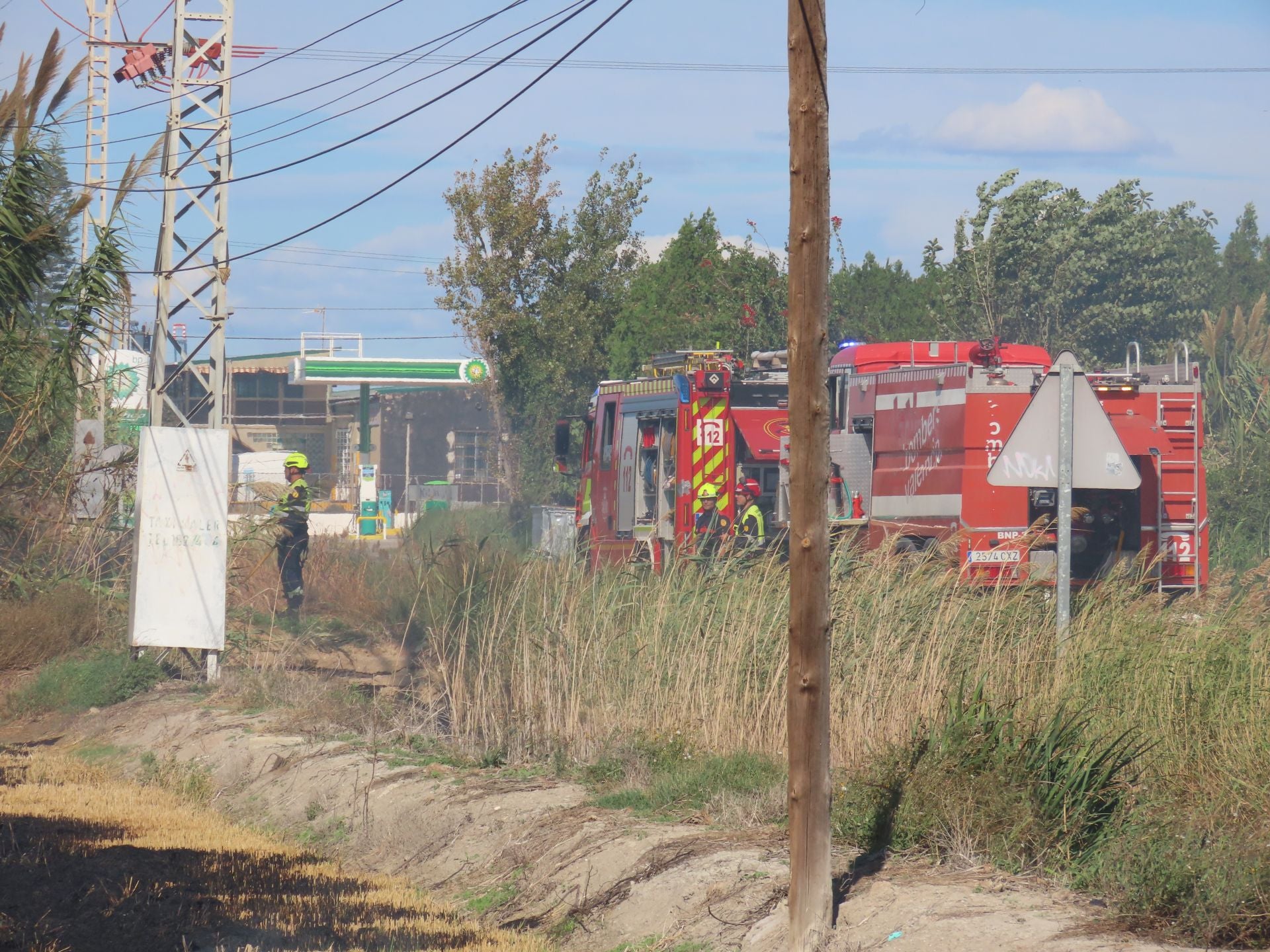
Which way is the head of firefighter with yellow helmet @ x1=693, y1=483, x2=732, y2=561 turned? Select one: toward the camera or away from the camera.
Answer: toward the camera

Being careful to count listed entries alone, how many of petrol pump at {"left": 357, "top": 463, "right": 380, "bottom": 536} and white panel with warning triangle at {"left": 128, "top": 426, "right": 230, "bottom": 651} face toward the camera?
2

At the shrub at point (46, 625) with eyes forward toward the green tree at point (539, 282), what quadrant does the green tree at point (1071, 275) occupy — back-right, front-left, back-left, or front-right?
front-right

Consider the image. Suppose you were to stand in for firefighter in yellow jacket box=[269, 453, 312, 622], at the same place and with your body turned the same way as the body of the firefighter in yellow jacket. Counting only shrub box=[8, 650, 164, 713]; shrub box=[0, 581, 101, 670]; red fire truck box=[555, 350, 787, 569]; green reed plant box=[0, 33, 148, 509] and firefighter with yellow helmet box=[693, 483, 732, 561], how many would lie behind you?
2

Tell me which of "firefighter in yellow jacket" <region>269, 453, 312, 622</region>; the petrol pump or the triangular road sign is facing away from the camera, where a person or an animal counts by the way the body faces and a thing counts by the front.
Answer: the triangular road sign

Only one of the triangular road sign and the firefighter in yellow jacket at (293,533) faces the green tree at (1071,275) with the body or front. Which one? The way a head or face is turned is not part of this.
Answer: the triangular road sign

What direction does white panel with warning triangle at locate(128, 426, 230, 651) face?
toward the camera

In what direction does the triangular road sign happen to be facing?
away from the camera

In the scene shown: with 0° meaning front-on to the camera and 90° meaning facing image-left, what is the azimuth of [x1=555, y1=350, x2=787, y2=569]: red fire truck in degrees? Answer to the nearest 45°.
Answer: approximately 135°

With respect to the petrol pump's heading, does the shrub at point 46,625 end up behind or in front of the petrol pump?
in front

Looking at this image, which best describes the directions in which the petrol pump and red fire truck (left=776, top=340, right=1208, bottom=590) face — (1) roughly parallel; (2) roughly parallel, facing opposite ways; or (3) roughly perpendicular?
roughly parallel, facing opposite ways

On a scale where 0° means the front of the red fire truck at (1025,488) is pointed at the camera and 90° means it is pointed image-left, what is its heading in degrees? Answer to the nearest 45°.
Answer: approximately 135°

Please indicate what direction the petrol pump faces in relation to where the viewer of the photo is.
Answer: facing the viewer

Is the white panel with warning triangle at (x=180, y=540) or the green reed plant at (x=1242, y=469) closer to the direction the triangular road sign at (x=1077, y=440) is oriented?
the green reed plant

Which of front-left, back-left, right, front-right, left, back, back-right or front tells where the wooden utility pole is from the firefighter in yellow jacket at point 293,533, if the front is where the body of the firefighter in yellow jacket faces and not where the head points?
left
